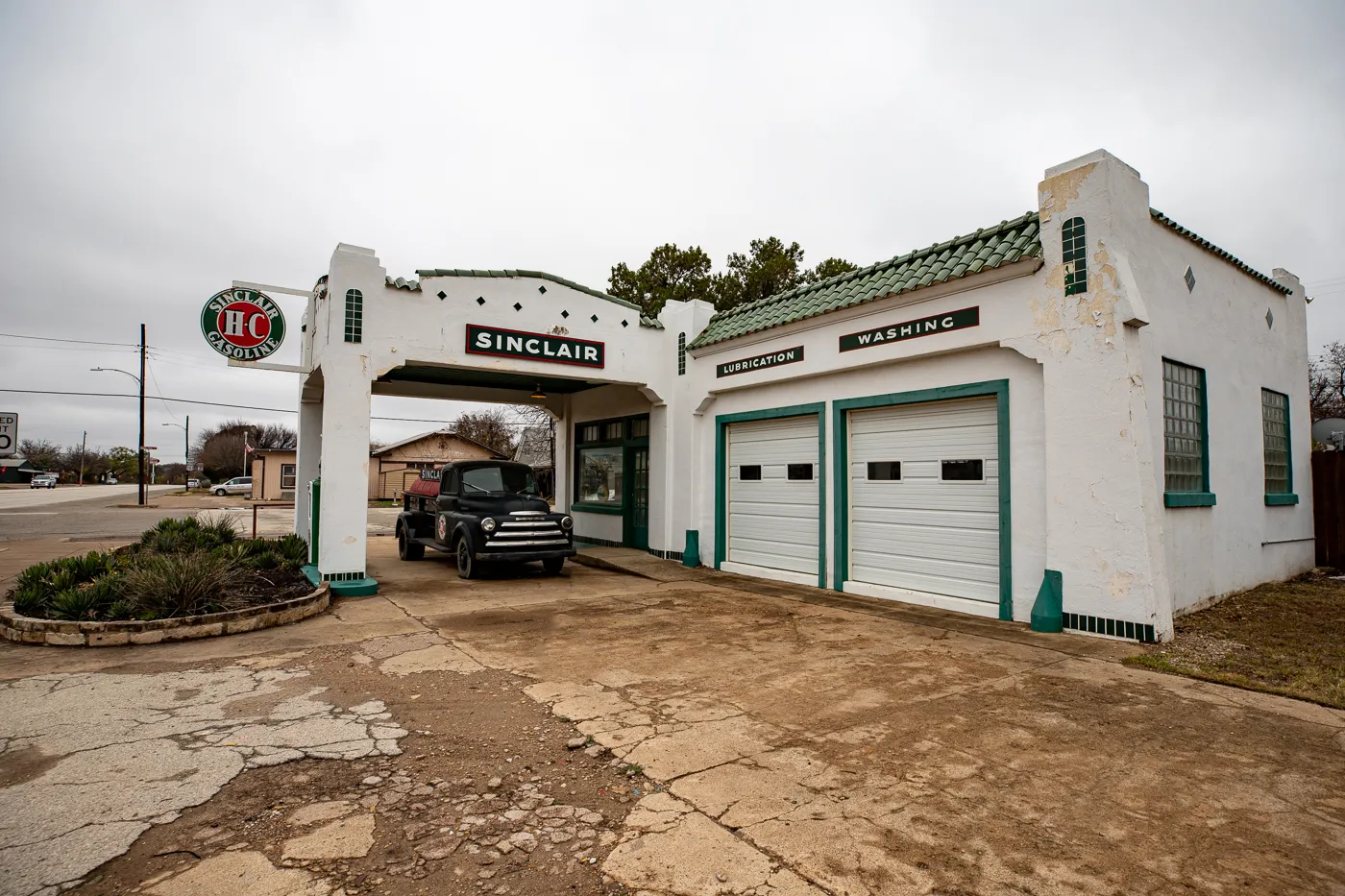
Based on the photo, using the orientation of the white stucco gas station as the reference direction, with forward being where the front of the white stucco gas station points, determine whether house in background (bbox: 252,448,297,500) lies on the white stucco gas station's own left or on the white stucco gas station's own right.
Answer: on the white stucco gas station's own right

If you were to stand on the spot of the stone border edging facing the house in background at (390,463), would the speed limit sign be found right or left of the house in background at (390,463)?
left

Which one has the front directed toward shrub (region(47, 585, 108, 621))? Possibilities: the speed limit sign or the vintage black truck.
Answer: the speed limit sign

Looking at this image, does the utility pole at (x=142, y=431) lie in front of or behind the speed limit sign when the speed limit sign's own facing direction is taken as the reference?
behind

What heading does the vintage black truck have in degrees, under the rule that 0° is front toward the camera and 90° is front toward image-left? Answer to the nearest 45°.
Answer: approximately 315°

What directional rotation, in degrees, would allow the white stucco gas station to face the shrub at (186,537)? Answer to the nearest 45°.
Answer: approximately 45° to its right

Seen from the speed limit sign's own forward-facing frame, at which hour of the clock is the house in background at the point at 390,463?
The house in background is roughly at 7 o'clock from the speed limit sign.

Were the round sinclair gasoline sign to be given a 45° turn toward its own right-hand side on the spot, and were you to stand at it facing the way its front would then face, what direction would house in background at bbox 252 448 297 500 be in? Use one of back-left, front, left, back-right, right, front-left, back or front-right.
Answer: back-right

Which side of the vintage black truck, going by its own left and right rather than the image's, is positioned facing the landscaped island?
right

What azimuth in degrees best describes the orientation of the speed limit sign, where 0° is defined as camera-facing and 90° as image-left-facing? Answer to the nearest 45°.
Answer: approximately 0°

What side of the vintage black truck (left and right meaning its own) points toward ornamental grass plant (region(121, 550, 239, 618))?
right

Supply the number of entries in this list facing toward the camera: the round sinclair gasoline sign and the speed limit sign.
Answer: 2

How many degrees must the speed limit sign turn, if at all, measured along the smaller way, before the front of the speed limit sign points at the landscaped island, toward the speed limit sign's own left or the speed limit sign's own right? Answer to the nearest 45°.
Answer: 0° — it already faces it
